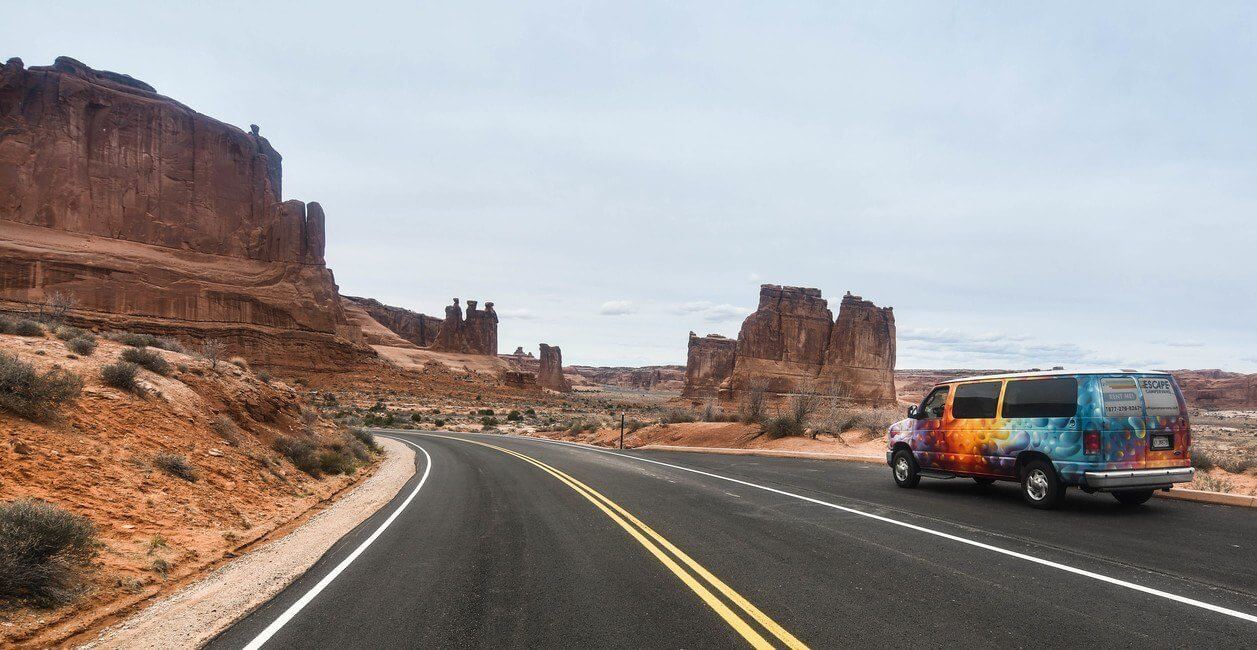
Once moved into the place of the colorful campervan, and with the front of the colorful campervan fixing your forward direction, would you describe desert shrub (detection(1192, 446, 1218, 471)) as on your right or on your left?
on your right

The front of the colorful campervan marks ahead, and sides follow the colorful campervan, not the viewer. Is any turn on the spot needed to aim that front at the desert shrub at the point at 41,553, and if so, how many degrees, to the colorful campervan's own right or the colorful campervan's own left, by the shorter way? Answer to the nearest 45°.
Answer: approximately 90° to the colorful campervan's own left

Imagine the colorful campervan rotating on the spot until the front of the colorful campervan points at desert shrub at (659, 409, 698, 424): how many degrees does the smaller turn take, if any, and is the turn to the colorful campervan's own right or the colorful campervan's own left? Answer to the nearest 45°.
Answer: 0° — it already faces it

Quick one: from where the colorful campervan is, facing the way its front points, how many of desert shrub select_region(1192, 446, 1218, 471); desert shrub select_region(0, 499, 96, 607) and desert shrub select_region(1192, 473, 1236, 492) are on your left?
1

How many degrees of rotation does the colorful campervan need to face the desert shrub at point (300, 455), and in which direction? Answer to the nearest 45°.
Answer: approximately 45° to its left

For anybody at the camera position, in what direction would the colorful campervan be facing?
facing away from the viewer and to the left of the viewer

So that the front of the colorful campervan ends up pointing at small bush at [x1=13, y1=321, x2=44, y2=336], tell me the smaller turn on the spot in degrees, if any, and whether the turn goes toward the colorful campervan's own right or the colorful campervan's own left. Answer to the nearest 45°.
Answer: approximately 45° to the colorful campervan's own left

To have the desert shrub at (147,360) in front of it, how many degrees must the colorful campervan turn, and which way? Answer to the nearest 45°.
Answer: approximately 45° to its left

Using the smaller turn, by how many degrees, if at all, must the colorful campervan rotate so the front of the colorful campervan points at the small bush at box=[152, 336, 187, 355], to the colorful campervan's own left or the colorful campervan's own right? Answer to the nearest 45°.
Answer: approximately 45° to the colorful campervan's own left

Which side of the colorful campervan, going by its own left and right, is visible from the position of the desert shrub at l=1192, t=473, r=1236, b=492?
right
